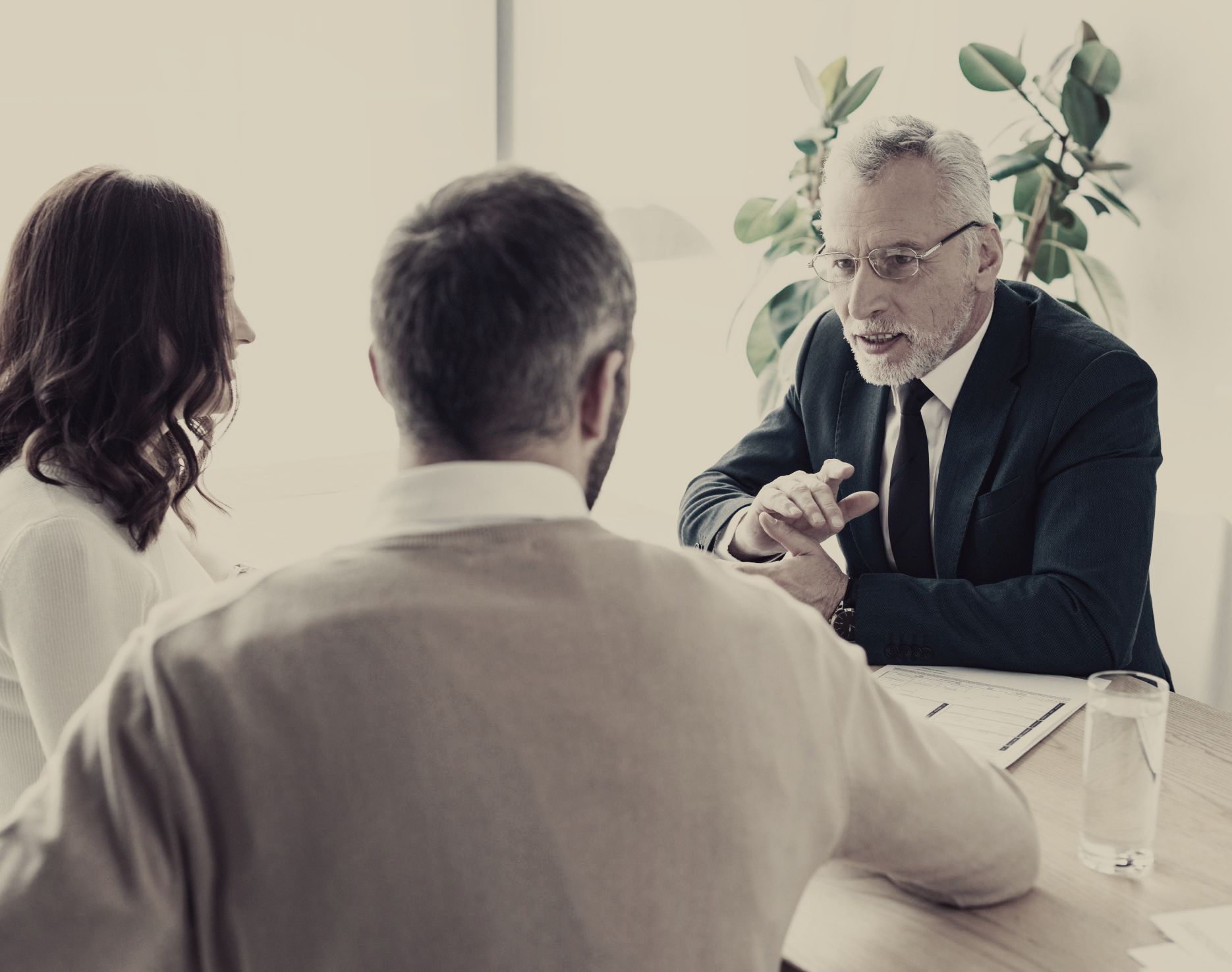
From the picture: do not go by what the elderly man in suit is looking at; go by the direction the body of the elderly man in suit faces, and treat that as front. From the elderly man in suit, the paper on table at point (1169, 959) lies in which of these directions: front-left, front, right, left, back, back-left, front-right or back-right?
front-left

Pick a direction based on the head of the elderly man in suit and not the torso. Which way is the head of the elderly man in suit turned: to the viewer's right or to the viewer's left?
to the viewer's left

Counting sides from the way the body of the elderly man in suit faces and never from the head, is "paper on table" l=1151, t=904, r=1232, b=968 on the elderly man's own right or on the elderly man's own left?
on the elderly man's own left

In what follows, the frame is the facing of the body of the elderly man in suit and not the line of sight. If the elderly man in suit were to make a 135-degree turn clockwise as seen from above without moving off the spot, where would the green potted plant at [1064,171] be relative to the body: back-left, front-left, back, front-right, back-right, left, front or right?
front

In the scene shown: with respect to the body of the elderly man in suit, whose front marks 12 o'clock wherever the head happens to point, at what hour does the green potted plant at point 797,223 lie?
The green potted plant is roughly at 4 o'clock from the elderly man in suit.

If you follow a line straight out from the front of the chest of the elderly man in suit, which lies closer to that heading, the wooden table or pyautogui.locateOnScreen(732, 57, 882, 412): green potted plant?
the wooden table

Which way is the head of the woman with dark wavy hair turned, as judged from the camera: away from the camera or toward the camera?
away from the camera

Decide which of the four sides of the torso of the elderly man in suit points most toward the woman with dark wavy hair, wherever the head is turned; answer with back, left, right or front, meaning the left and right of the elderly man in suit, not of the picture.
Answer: front

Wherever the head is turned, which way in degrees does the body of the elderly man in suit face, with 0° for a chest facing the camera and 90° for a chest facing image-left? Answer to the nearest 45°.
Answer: approximately 45°
